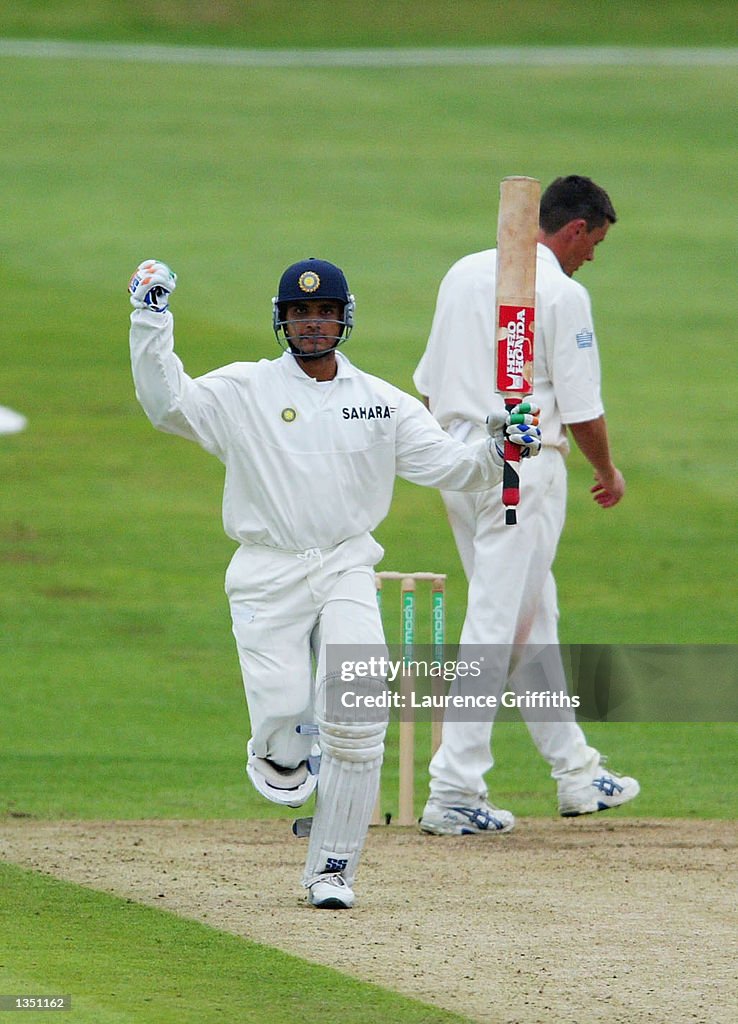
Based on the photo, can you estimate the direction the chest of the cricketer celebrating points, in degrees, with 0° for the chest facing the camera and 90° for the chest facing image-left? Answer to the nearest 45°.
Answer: approximately 0°

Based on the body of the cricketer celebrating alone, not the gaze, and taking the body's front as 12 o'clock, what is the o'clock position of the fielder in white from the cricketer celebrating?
The fielder in white is roughly at 7 o'clock from the cricketer celebrating.

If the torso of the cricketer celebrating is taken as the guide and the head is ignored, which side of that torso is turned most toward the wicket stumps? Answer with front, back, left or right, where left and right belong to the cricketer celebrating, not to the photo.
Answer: back
